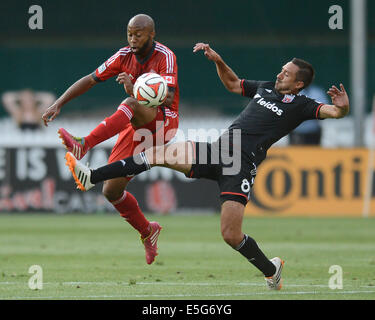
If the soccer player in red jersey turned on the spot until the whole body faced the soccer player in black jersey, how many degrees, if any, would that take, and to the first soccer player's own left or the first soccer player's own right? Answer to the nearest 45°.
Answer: approximately 90° to the first soccer player's own left

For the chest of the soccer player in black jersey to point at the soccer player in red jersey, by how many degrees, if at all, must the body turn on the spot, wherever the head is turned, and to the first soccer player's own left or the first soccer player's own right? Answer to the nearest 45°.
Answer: approximately 90° to the first soccer player's own right

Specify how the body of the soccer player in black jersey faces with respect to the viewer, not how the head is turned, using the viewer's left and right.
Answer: facing the viewer and to the left of the viewer
